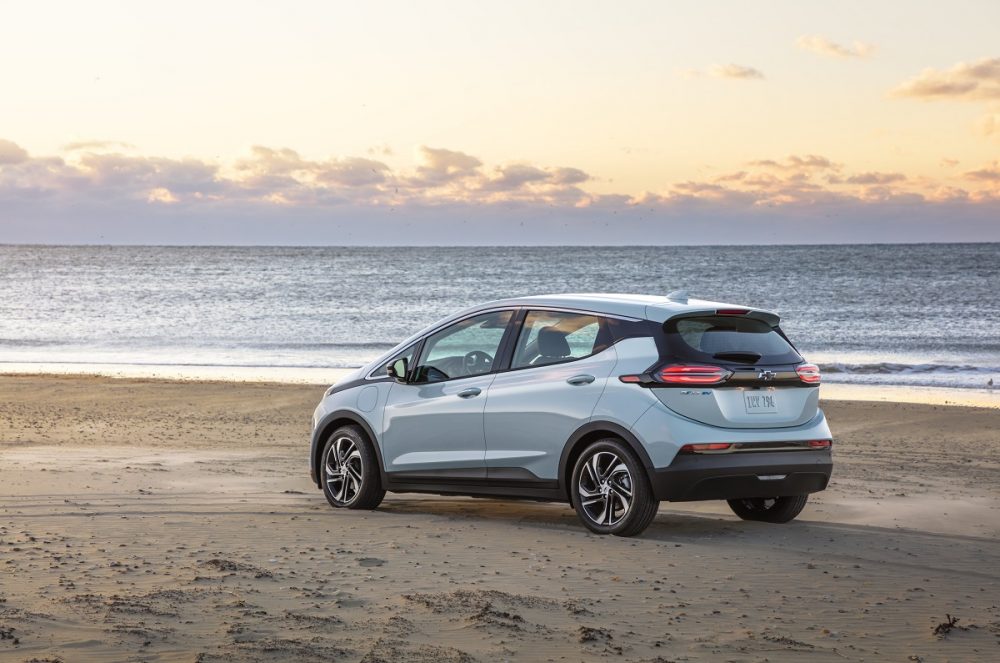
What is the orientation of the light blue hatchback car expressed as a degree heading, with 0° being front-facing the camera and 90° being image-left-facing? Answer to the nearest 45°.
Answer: approximately 135°
